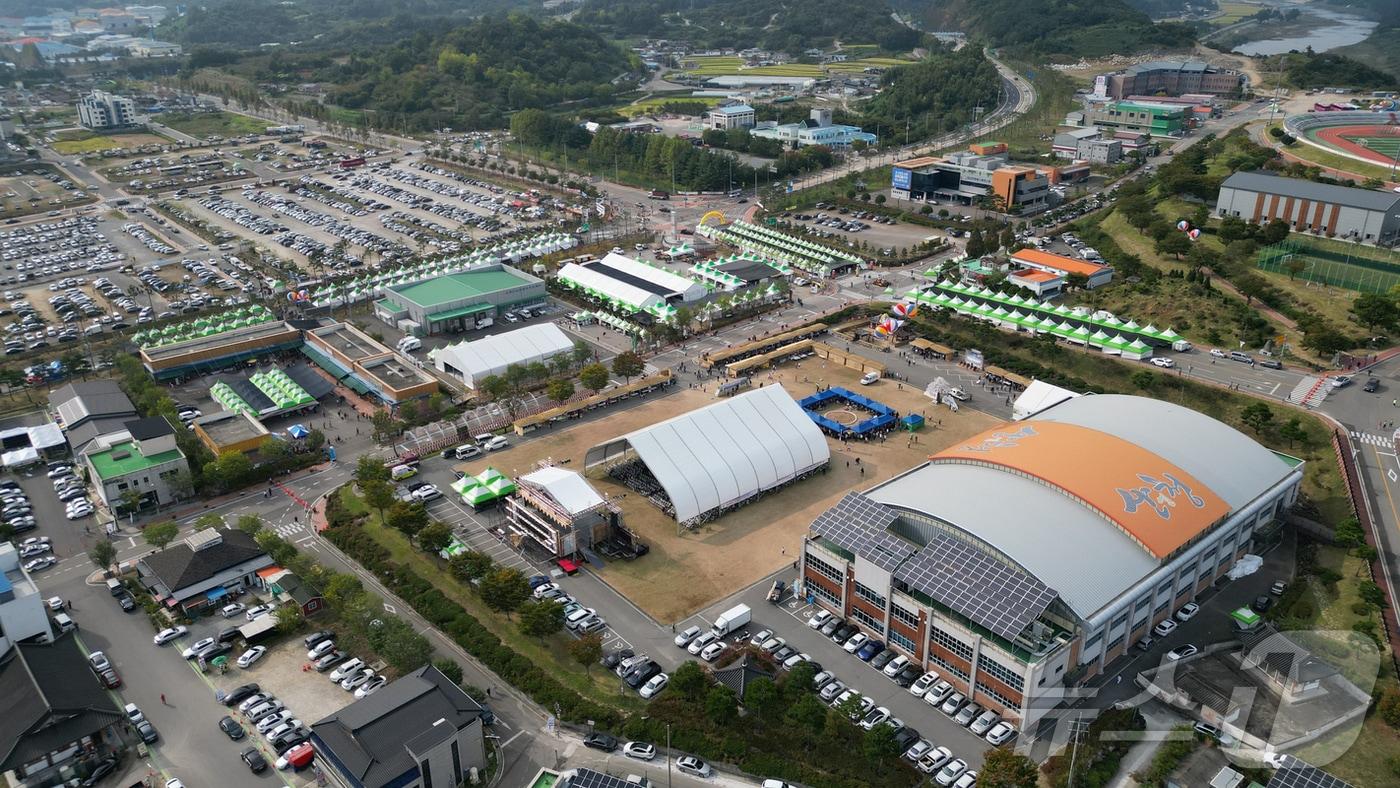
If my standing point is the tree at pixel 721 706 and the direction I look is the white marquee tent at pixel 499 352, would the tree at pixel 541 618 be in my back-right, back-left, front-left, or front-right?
front-left

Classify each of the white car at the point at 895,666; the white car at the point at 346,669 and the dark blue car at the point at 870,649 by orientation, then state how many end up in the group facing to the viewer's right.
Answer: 0

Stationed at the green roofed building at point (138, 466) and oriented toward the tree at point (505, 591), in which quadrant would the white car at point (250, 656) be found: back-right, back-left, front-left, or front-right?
front-right

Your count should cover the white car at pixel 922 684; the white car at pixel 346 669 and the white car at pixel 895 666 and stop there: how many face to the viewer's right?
0

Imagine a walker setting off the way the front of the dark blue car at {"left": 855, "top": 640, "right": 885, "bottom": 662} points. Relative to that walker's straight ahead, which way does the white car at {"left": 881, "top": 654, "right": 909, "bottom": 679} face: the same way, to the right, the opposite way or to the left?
the same way
